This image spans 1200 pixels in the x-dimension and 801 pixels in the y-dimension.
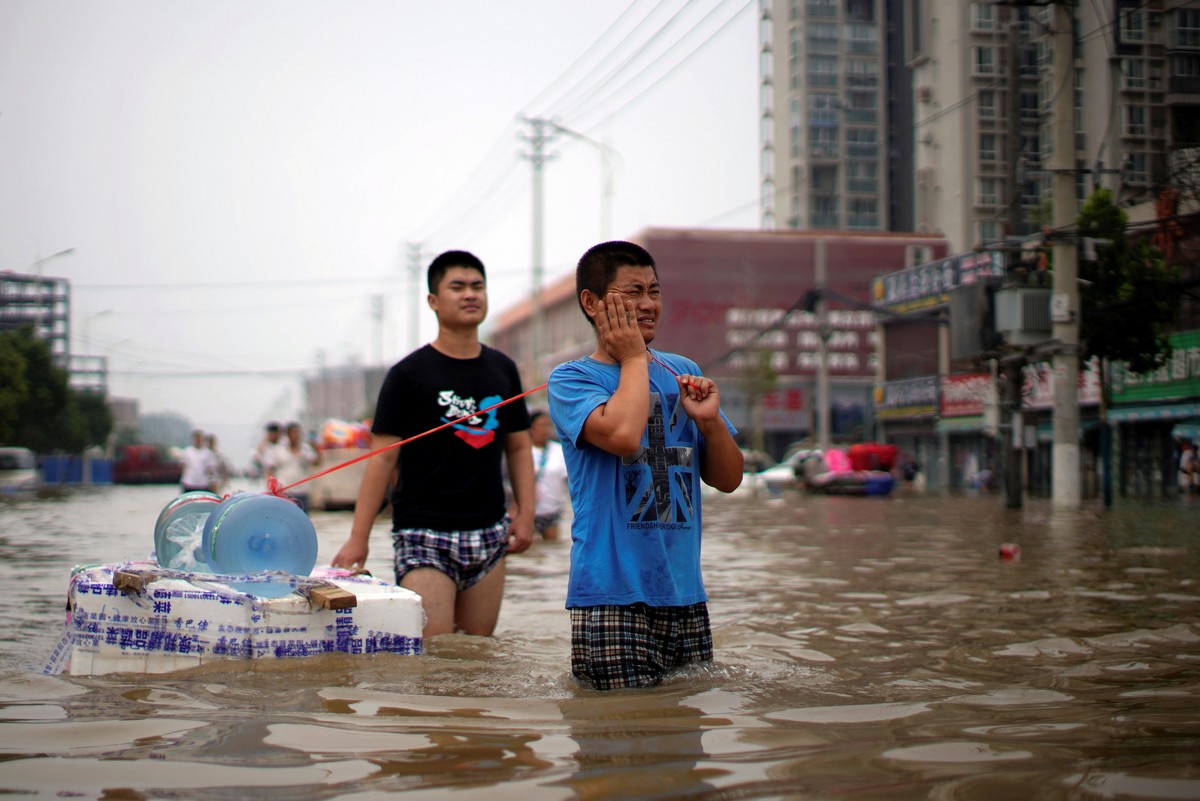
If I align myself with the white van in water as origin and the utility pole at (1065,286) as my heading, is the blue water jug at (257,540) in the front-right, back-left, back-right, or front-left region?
front-right

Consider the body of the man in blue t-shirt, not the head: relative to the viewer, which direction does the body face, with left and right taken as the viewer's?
facing the viewer and to the right of the viewer

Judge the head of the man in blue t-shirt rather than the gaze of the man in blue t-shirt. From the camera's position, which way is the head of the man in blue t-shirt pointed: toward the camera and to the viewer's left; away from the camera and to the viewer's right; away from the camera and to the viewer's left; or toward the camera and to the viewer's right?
toward the camera and to the viewer's right

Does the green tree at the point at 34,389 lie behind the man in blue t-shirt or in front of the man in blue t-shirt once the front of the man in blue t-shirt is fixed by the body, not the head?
behind

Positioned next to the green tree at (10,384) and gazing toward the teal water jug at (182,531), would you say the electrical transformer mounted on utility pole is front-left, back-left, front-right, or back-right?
front-left

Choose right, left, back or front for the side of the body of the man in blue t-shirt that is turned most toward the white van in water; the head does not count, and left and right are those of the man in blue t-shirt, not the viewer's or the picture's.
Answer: back

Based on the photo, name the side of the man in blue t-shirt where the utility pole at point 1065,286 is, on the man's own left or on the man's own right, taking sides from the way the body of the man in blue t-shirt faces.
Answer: on the man's own left

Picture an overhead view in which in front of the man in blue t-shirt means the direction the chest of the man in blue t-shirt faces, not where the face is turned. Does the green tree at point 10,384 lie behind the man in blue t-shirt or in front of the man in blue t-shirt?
behind

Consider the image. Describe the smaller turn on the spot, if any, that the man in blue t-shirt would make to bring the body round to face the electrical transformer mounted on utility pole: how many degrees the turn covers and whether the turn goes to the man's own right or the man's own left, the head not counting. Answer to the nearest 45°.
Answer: approximately 135° to the man's own left
